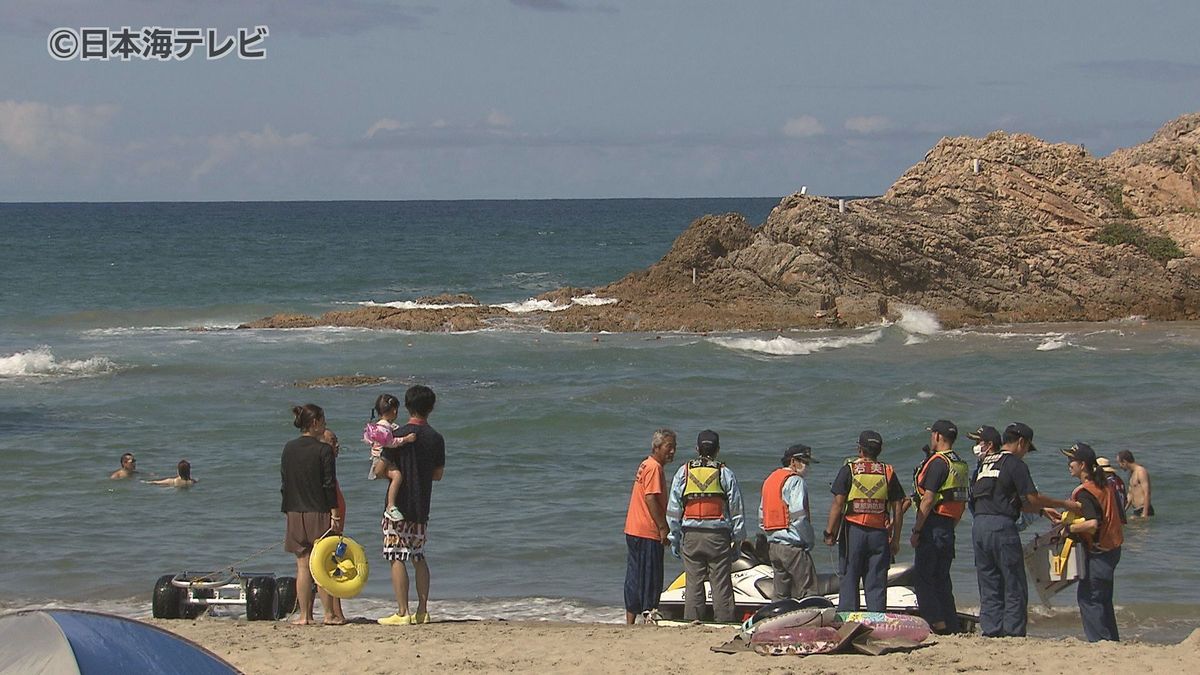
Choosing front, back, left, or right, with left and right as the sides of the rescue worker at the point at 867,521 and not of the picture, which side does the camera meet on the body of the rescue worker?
back

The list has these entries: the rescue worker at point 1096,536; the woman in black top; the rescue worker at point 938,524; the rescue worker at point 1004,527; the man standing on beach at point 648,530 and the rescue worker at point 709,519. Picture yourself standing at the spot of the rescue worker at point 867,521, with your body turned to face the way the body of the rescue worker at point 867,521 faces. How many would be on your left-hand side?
3

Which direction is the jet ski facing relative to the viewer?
to the viewer's left

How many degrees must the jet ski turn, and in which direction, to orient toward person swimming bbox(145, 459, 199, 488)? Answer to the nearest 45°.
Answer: approximately 45° to its right

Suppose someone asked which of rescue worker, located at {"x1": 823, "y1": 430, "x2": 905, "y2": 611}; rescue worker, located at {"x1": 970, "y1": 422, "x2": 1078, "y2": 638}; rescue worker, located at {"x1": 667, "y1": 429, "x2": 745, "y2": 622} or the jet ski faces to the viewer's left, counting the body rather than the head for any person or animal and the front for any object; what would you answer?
the jet ski

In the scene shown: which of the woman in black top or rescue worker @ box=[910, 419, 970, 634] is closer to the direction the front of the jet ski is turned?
the woman in black top

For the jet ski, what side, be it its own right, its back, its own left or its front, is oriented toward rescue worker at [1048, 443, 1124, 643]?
back

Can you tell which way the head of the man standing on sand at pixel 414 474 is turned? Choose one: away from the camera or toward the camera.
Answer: away from the camera
